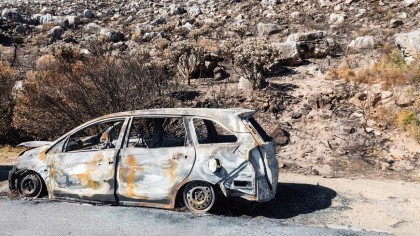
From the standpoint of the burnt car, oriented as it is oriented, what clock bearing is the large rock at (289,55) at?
The large rock is roughly at 4 o'clock from the burnt car.

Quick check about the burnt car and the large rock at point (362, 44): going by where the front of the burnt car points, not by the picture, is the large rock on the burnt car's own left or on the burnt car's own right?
on the burnt car's own right

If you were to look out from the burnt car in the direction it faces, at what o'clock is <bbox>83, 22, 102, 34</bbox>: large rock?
The large rock is roughly at 3 o'clock from the burnt car.

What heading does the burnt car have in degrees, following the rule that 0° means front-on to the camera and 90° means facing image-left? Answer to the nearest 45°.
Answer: approximately 90°

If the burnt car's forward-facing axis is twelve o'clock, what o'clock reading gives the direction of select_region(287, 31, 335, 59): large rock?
The large rock is roughly at 4 o'clock from the burnt car.

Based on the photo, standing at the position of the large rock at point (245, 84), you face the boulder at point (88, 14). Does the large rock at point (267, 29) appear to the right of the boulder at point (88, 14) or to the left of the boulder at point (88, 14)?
right

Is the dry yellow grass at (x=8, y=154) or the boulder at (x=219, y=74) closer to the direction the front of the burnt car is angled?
the dry yellow grass

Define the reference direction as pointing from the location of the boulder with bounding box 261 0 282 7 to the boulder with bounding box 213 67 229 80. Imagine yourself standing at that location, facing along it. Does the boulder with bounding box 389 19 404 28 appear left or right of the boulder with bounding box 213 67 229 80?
left

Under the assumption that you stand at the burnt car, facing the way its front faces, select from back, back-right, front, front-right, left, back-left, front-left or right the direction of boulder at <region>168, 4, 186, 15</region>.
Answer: right

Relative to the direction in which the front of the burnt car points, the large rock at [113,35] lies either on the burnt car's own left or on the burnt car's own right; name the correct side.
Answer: on the burnt car's own right

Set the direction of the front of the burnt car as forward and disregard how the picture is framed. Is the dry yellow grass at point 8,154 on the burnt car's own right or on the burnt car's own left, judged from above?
on the burnt car's own right

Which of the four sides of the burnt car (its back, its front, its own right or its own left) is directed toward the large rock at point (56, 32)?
right

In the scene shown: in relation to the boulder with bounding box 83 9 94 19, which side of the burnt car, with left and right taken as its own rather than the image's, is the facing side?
right
